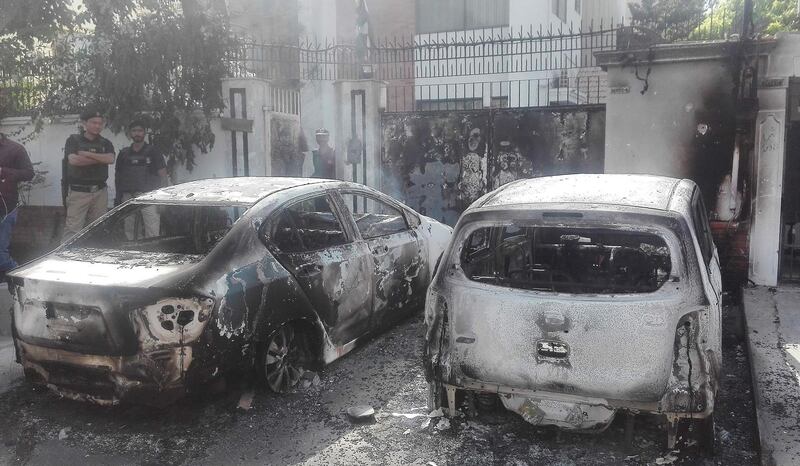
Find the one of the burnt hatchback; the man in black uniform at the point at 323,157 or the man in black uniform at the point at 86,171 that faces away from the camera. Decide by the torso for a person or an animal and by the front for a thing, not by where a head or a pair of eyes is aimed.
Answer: the burnt hatchback

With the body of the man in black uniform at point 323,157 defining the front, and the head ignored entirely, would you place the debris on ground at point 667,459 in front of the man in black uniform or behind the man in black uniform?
in front

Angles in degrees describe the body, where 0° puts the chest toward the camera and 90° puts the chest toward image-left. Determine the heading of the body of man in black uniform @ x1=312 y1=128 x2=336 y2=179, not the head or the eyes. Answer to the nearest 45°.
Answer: approximately 0°

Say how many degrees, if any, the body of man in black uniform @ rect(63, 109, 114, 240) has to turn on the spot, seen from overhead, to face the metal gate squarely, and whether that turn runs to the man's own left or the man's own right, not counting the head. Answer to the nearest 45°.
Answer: approximately 45° to the man's own left

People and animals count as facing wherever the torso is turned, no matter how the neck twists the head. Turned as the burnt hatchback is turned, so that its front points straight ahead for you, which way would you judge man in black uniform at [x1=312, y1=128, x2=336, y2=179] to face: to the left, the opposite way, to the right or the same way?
the opposite way

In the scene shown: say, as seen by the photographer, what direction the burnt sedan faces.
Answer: facing away from the viewer and to the right of the viewer

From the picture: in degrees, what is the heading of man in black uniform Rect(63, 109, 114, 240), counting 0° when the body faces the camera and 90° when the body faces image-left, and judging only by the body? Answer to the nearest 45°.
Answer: approximately 315°

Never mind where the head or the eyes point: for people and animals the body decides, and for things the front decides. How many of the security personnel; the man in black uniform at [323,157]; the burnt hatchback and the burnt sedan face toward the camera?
2

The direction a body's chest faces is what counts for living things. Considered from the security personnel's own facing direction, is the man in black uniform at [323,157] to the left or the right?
on its left

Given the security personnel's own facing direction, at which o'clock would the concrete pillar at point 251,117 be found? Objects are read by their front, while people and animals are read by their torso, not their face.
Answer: The concrete pillar is roughly at 8 o'clock from the security personnel.
